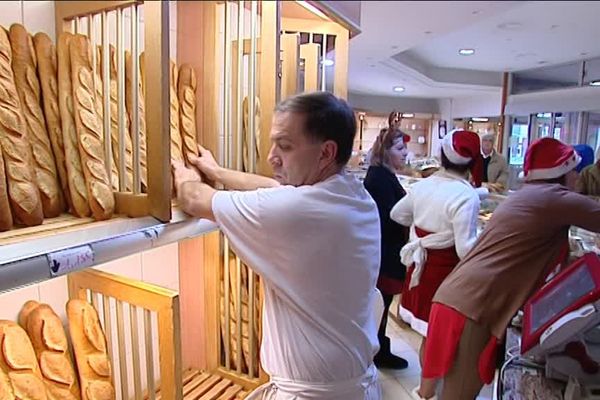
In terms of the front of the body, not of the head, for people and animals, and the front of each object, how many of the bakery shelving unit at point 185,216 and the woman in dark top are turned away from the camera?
0

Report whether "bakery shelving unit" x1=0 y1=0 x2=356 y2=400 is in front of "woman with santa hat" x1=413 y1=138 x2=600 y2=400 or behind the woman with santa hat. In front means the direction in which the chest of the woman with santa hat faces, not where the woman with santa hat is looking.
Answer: behind

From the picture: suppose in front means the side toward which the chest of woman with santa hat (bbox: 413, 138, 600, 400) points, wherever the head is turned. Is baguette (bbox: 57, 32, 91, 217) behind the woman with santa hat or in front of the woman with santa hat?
behind

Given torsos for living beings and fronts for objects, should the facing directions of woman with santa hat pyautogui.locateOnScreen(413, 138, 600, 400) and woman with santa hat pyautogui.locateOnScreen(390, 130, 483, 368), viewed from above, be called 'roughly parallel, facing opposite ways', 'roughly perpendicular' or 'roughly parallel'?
roughly parallel

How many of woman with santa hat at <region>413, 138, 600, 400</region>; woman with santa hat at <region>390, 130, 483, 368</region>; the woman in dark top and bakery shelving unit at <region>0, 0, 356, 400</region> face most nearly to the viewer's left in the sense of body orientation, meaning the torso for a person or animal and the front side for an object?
0

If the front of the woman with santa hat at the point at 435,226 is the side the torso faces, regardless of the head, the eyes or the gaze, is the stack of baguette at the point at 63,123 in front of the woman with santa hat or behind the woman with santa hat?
behind

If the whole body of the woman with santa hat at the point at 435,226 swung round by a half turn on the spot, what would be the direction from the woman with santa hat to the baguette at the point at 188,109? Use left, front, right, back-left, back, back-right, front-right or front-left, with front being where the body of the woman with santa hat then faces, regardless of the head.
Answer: front

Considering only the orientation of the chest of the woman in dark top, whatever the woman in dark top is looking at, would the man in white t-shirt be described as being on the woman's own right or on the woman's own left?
on the woman's own right

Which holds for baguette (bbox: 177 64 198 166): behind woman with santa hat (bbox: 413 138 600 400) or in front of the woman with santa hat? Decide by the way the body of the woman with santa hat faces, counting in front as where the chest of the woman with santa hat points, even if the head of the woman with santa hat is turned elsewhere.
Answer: behind

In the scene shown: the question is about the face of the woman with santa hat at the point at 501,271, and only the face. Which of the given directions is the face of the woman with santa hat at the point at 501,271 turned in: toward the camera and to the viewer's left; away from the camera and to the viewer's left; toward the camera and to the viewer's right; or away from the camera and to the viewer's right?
away from the camera and to the viewer's right

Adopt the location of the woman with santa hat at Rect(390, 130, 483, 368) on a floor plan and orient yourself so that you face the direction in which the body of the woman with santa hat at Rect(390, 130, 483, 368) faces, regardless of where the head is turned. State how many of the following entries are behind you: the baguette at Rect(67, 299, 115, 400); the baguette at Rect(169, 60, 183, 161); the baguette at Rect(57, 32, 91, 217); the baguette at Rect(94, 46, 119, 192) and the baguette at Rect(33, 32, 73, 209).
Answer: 5

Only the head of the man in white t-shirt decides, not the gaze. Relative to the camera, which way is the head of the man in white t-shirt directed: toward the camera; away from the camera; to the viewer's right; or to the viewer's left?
to the viewer's left

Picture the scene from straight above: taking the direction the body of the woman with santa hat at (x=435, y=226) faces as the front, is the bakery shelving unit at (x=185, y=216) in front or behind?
behind
